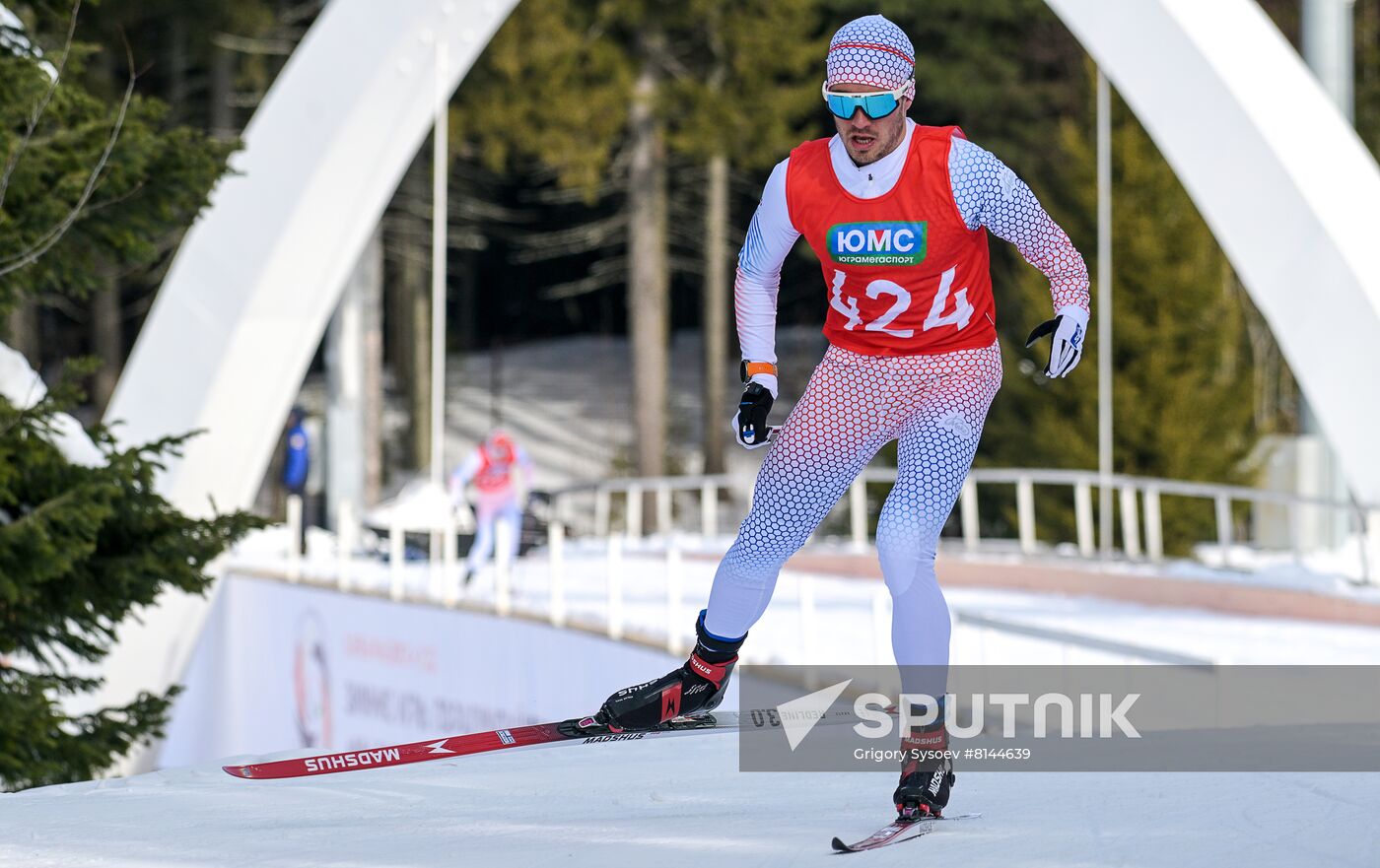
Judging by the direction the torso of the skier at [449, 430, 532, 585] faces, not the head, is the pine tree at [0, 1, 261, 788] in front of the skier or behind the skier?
in front

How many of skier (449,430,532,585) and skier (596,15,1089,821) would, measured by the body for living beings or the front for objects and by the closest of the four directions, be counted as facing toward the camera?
2

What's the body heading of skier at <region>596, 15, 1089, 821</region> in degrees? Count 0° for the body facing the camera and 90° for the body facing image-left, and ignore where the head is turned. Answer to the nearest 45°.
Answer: approximately 0°

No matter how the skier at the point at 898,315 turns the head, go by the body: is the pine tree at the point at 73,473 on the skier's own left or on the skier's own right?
on the skier's own right

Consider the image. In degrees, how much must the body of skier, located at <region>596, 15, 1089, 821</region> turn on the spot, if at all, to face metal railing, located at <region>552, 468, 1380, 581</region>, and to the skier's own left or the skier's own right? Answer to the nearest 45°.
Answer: approximately 180°

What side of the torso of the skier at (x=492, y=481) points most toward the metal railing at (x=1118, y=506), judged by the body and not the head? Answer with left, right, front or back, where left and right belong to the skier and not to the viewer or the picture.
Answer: left

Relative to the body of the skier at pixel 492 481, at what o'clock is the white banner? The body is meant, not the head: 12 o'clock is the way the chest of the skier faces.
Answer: The white banner is roughly at 1 o'clock from the skier.

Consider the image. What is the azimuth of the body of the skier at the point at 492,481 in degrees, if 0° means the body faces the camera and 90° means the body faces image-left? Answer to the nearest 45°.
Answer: approximately 0°

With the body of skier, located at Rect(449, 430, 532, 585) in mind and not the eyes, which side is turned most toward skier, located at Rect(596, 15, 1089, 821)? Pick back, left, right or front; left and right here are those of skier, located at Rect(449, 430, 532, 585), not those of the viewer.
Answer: front
